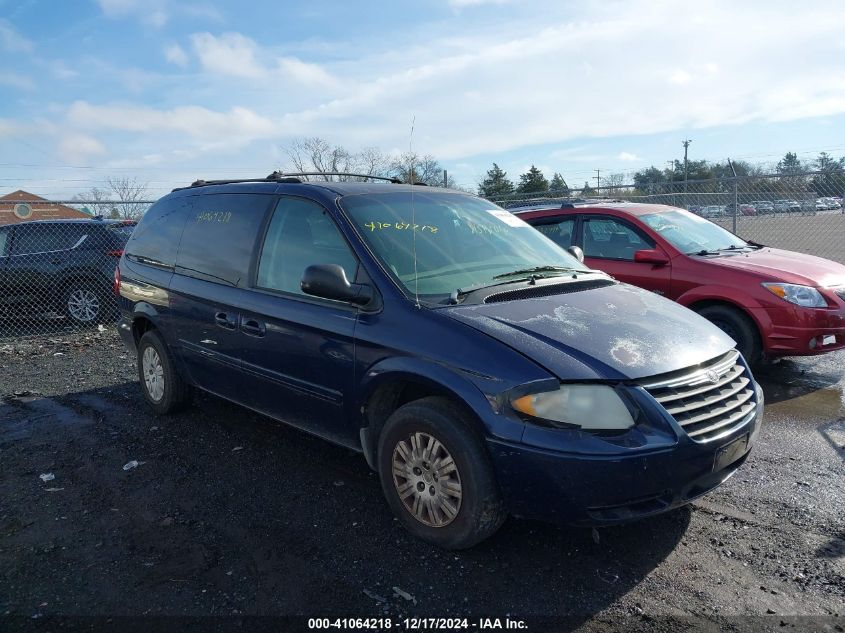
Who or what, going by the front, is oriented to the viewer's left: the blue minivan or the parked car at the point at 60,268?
the parked car

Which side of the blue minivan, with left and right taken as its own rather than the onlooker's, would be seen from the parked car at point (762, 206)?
left

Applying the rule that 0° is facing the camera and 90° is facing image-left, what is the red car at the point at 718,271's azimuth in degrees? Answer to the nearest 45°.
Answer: approximately 315°

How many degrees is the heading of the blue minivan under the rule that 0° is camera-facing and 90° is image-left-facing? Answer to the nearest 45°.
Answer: approximately 315°

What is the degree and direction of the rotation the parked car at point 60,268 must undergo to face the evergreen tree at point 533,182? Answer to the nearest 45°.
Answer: approximately 135° to its right

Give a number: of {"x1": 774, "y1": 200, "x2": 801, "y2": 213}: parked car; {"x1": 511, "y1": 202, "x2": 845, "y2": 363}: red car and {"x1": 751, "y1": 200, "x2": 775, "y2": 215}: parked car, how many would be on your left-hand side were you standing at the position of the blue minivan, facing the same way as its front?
3

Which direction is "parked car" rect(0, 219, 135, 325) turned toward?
to the viewer's left

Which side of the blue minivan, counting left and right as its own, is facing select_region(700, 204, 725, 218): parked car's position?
left

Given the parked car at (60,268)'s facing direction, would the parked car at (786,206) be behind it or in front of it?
behind

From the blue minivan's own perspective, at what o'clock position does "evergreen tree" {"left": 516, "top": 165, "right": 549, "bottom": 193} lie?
The evergreen tree is roughly at 8 o'clock from the blue minivan.

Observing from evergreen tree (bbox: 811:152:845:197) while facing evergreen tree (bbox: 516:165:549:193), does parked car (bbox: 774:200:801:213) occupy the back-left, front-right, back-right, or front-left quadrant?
front-left

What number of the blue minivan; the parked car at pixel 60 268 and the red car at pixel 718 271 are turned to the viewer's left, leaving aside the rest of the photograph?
1

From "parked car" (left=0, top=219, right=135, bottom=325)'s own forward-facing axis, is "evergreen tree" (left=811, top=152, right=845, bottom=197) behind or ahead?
behind

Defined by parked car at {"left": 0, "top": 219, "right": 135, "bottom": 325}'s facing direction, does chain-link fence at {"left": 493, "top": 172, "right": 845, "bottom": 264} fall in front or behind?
behind

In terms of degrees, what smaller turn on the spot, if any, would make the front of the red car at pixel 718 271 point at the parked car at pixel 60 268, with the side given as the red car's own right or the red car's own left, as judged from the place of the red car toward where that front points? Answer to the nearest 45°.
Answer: approximately 135° to the red car's own right
